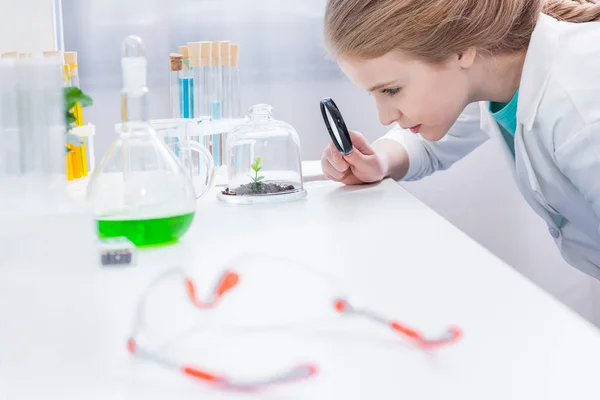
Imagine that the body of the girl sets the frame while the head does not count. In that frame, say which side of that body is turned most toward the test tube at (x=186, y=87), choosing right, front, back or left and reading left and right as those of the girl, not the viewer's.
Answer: front

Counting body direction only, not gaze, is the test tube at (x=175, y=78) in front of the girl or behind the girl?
in front

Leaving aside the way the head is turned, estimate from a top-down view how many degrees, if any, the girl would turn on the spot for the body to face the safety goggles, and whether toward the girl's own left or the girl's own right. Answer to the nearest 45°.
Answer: approximately 90° to the girl's own left

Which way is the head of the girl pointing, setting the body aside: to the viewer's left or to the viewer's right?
to the viewer's left

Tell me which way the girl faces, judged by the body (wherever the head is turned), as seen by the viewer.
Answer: to the viewer's left
